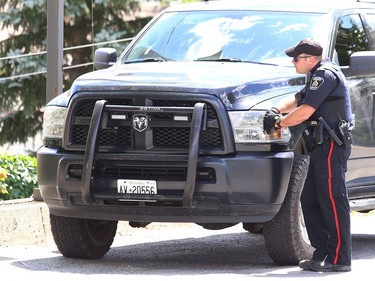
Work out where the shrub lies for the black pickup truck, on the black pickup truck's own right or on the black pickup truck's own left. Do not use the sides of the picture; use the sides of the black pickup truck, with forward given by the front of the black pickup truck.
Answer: on the black pickup truck's own right

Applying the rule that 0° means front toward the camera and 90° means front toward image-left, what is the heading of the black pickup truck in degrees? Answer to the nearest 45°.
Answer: approximately 45°

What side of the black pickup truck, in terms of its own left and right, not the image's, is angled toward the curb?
right

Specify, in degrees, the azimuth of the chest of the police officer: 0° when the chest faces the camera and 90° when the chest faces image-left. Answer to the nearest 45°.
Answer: approximately 90°

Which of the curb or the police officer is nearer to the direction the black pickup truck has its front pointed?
the curb
